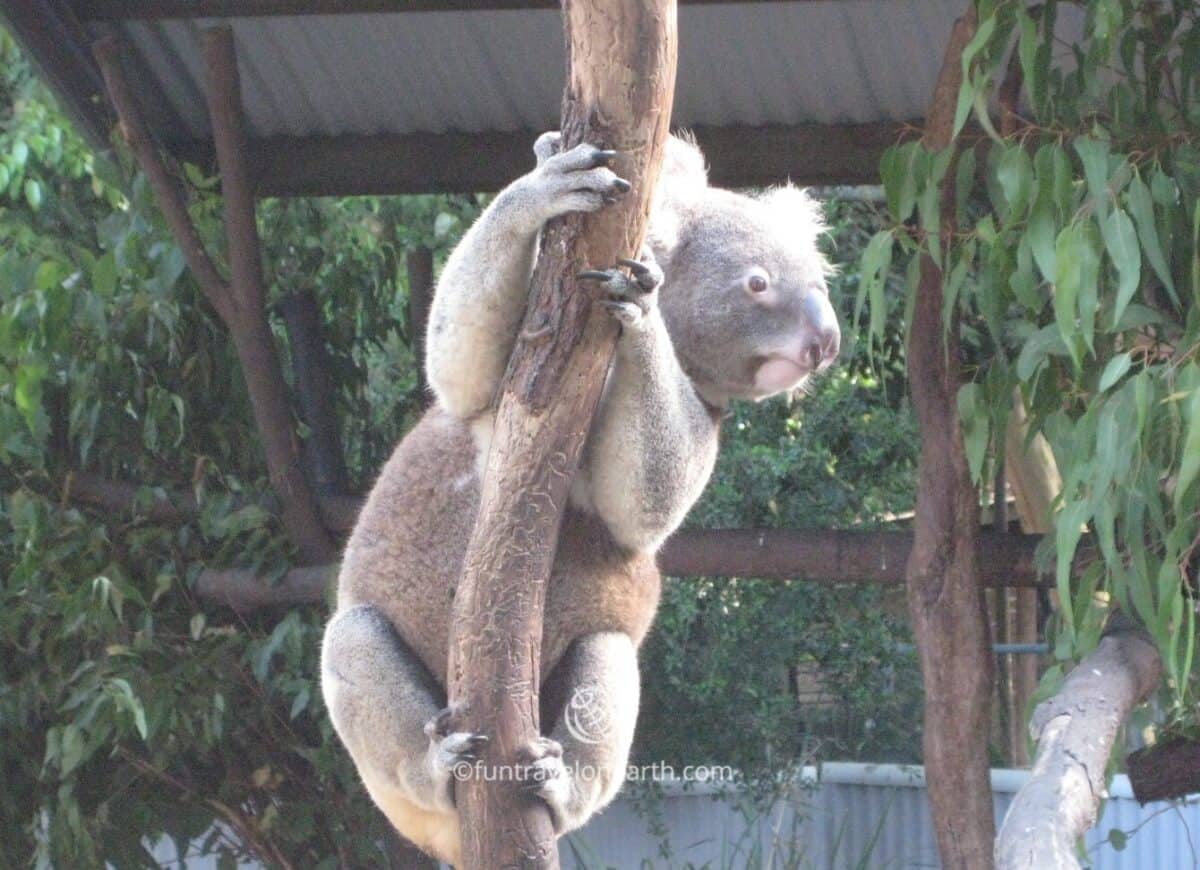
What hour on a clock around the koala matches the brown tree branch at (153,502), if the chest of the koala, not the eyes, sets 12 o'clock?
The brown tree branch is roughly at 5 o'clock from the koala.

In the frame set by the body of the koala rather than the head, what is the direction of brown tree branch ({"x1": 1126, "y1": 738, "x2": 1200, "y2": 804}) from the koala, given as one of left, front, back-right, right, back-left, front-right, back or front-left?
back-left

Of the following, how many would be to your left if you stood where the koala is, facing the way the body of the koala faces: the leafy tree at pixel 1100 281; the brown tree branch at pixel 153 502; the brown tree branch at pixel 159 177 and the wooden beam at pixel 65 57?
1

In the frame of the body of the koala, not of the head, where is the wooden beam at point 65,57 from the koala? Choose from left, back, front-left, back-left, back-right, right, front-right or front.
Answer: back-right

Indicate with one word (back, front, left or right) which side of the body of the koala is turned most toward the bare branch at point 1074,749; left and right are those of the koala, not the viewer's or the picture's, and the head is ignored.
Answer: left

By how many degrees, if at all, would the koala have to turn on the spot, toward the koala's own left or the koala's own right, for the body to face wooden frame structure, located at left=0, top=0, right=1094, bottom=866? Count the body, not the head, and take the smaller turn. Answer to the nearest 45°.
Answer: approximately 180°

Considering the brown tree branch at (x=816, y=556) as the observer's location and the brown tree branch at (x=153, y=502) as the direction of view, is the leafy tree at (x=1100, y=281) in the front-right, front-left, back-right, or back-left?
back-left

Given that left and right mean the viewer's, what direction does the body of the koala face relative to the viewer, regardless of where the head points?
facing the viewer

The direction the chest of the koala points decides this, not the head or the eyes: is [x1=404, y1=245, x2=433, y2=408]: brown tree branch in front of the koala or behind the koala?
behind
